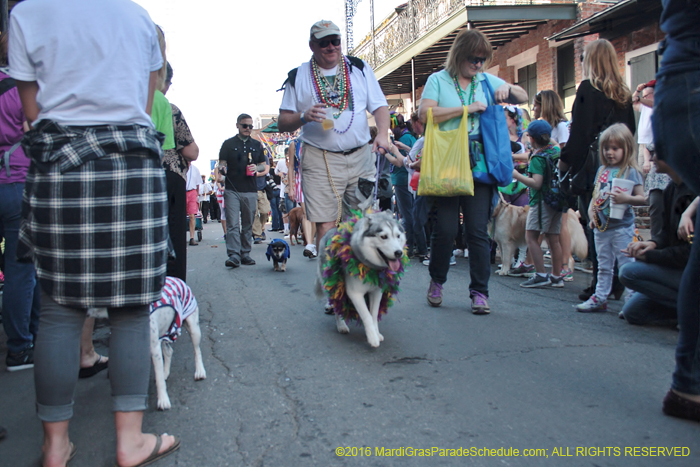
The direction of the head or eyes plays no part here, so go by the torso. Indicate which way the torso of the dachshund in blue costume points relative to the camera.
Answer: toward the camera

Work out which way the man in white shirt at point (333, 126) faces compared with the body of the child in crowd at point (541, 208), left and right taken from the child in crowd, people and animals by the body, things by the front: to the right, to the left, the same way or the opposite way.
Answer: to the left

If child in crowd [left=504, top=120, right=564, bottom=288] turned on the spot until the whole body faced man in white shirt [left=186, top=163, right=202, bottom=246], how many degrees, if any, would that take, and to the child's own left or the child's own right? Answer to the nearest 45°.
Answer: approximately 45° to the child's own right

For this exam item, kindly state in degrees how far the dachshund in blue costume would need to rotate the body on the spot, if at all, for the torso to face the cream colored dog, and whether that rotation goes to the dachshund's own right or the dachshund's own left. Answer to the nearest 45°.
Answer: approximately 90° to the dachshund's own left

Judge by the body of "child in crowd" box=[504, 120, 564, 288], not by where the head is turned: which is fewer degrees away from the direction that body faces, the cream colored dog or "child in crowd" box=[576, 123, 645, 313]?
the cream colored dog

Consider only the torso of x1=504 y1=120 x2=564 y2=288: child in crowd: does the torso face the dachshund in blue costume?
yes

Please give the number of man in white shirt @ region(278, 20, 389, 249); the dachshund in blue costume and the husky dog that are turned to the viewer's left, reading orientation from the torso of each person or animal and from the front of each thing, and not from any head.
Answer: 0

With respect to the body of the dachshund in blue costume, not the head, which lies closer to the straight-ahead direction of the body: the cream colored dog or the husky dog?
the husky dog

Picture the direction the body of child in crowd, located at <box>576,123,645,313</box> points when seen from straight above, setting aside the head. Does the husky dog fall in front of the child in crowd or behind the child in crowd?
in front

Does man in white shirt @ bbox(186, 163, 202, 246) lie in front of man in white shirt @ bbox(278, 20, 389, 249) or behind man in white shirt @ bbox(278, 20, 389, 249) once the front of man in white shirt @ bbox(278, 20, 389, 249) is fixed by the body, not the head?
behind

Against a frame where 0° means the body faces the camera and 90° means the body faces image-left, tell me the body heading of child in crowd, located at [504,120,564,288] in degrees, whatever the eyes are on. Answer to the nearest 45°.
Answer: approximately 90°

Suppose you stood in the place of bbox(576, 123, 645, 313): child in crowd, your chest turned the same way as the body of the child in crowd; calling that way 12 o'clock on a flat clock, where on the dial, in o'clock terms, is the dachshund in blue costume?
The dachshund in blue costume is roughly at 2 o'clock from the child in crowd.
